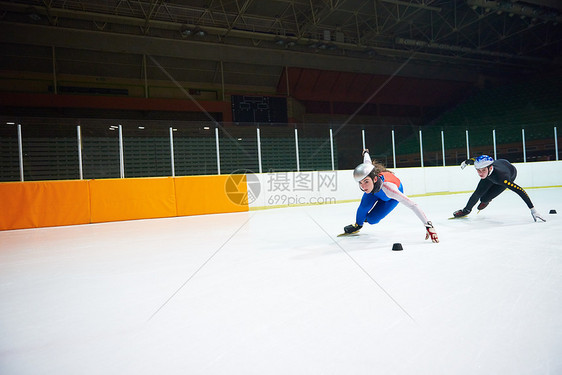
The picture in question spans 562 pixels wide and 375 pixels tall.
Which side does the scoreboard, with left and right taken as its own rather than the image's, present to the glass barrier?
front

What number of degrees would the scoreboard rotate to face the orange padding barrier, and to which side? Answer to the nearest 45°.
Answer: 0° — it already faces it

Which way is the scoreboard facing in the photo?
toward the camera
